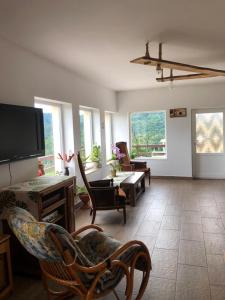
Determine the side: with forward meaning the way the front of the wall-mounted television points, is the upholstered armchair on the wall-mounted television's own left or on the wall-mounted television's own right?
on the wall-mounted television's own left

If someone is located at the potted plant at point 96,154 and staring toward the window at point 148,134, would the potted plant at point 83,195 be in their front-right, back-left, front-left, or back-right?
back-right

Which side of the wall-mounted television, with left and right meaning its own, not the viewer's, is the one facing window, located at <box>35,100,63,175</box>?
left

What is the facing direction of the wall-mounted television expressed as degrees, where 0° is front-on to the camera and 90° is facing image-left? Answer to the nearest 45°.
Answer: approximately 315°

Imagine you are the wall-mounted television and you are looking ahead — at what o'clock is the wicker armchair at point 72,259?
The wicker armchair is roughly at 1 o'clock from the wall-mounted television.
